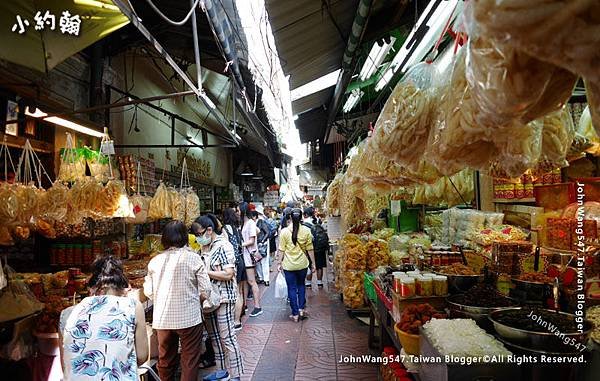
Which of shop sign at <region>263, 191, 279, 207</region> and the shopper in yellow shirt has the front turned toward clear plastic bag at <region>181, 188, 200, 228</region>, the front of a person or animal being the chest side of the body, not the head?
the shop sign

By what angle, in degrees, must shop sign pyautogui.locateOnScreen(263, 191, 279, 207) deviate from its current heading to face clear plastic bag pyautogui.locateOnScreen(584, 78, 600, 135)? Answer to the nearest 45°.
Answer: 0° — it already faces it

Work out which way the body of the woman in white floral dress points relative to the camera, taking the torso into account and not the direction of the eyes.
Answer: away from the camera

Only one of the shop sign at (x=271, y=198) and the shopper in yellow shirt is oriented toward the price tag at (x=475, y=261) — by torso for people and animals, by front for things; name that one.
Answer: the shop sign

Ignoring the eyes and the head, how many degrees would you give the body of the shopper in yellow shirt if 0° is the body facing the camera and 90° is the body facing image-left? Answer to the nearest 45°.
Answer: approximately 180°

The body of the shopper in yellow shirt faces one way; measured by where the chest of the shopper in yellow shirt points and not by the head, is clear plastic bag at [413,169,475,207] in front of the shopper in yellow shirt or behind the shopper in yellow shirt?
behind

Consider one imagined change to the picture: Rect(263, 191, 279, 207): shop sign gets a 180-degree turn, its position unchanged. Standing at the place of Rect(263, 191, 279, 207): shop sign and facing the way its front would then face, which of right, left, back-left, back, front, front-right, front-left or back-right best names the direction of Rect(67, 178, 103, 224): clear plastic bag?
back

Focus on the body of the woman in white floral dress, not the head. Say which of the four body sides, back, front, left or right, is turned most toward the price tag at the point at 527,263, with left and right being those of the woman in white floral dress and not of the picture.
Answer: right

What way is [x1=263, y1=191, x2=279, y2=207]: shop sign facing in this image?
toward the camera

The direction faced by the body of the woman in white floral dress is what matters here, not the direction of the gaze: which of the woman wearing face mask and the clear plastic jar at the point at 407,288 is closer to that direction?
the woman wearing face mask

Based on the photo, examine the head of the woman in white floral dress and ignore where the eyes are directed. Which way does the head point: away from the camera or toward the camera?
away from the camera

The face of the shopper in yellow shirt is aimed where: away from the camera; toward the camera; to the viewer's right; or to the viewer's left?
away from the camera
